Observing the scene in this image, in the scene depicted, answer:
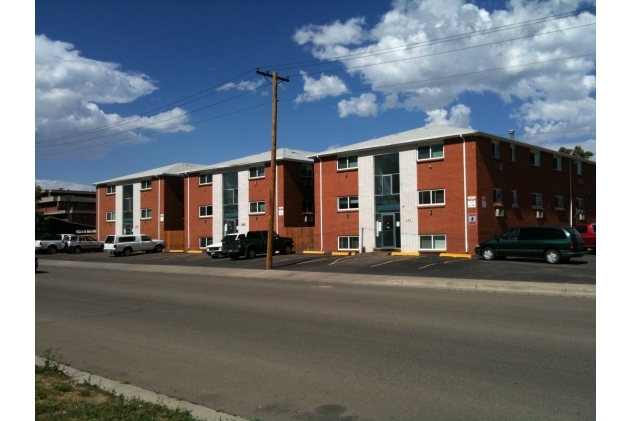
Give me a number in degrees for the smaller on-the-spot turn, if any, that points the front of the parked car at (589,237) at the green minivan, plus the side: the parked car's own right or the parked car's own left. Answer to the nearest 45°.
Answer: approximately 135° to the parked car's own left

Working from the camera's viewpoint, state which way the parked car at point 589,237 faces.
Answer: facing away from the viewer and to the left of the viewer

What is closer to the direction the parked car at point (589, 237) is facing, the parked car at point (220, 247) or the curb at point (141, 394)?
the parked car

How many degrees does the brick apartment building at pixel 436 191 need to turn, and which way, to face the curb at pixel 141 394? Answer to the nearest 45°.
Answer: approximately 45° to its left

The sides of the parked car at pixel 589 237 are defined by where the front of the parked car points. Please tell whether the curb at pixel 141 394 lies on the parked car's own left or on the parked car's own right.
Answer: on the parked car's own left

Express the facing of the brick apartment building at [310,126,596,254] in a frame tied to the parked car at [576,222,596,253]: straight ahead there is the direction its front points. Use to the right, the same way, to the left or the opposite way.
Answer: to the left

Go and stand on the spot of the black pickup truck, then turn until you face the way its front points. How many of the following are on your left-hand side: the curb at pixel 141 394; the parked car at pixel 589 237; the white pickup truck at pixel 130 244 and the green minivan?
1
